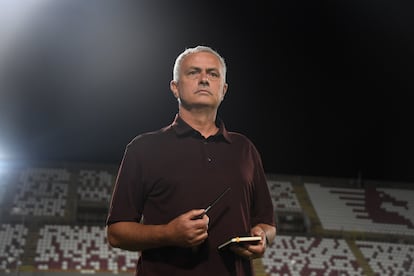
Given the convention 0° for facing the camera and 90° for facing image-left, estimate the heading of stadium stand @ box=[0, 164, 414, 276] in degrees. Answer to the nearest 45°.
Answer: approximately 0°

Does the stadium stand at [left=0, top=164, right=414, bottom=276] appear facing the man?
yes
